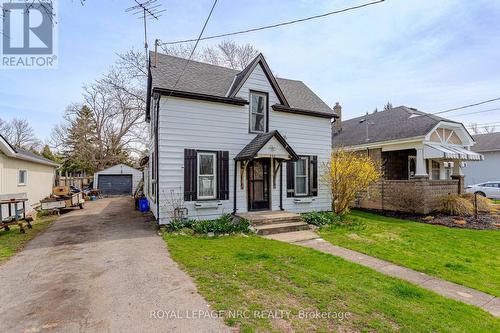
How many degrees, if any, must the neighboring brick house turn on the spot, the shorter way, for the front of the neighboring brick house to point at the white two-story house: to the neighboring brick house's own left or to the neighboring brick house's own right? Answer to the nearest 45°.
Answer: approximately 90° to the neighboring brick house's own right

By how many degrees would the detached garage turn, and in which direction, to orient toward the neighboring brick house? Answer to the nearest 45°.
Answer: approximately 45° to its left

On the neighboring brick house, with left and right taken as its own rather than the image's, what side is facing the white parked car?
left

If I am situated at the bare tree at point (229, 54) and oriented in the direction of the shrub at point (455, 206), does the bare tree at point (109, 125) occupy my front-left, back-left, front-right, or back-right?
back-right

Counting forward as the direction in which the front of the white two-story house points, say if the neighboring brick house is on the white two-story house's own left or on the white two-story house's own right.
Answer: on the white two-story house's own left

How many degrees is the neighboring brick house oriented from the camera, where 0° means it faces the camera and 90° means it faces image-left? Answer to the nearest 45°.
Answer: approximately 315°

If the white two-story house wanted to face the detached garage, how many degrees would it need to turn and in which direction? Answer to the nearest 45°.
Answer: approximately 180°

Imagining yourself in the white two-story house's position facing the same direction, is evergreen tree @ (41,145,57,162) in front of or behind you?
behind

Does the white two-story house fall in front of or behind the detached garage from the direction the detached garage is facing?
in front

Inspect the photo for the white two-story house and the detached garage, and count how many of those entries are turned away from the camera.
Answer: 0

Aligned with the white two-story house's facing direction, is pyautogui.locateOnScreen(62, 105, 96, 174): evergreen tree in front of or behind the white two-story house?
behind
